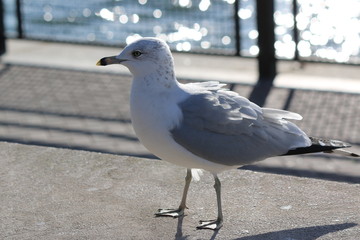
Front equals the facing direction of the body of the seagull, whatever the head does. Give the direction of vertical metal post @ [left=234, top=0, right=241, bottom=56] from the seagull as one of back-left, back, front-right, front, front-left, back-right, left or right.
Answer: right

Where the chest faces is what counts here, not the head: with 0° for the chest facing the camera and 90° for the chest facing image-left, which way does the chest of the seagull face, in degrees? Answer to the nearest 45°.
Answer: approximately 90°

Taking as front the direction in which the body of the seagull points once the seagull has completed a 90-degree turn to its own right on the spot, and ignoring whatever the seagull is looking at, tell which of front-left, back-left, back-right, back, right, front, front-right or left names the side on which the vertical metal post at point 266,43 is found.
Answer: front
